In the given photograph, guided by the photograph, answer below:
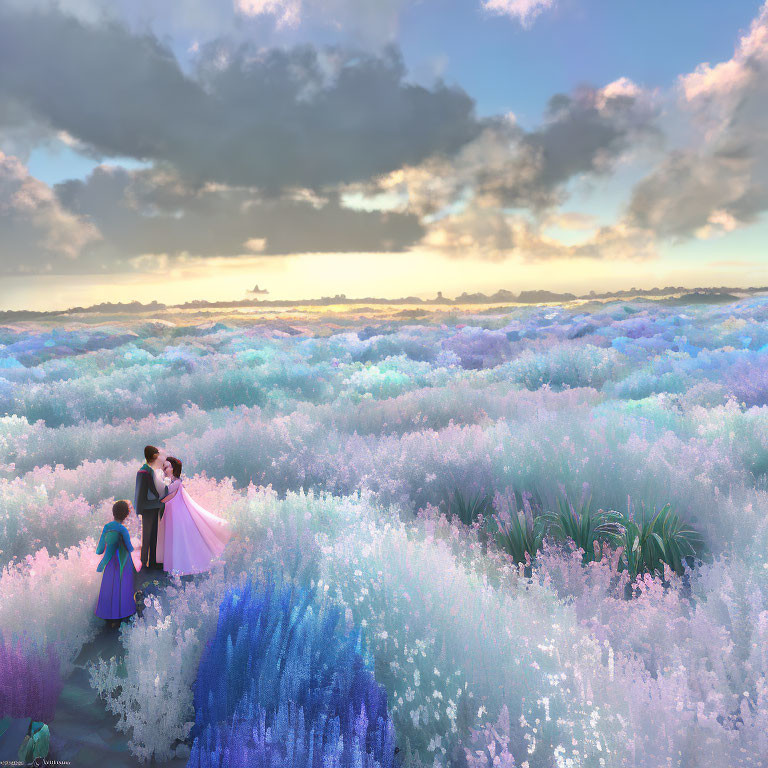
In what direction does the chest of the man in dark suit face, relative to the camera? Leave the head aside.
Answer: to the viewer's right

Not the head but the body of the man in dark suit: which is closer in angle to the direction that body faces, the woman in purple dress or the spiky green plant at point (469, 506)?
the spiky green plant

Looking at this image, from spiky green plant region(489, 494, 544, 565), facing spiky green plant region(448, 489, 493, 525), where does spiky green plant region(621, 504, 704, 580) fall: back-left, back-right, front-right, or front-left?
back-right

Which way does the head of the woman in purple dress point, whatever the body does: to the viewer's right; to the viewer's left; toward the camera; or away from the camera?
away from the camera

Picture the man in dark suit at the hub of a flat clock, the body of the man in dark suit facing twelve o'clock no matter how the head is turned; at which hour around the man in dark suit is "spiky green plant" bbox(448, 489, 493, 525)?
The spiky green plant is roughly at 12 o'clock from the man in dark suit.

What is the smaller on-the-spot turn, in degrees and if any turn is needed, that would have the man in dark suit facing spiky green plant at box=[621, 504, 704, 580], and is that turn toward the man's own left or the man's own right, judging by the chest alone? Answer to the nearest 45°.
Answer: approximately 45° to the man's own right

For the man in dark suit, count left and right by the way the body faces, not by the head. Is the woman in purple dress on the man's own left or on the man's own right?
on the man's own right
